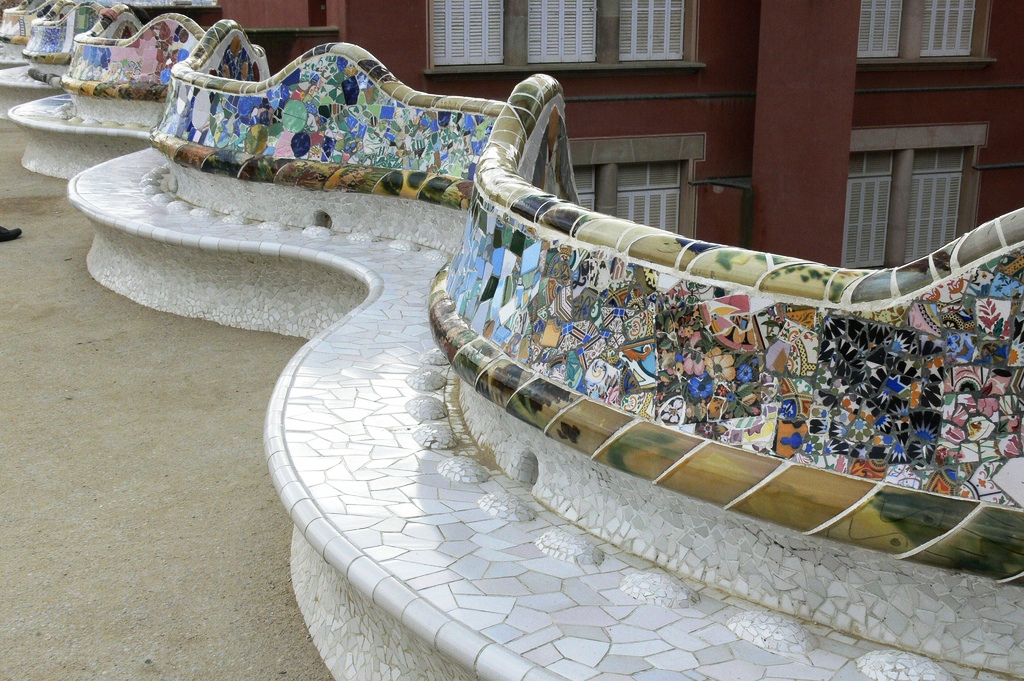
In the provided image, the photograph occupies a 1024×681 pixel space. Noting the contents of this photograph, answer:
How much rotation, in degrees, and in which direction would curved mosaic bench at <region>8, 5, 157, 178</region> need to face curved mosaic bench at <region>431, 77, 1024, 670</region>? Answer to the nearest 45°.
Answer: approximately 45° to its left

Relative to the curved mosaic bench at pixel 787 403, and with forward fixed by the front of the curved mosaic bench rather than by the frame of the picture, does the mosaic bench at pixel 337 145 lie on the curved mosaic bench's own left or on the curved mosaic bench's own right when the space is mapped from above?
on the curved mosaic bench's own right

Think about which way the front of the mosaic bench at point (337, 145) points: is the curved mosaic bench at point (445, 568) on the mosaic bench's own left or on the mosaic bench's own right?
on the mosaic bench's own left

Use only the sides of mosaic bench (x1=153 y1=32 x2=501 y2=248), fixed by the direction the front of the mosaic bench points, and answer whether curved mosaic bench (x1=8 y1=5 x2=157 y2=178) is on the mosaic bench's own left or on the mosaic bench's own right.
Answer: on the mosaic bench's own right

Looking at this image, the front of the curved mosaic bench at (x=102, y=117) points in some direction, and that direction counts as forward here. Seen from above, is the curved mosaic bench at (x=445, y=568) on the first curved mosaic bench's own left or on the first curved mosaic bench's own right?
on the first curved mosaic bench's own left

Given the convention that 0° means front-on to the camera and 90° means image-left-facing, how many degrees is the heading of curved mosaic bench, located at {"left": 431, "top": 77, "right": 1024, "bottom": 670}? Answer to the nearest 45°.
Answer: approximately 45°
